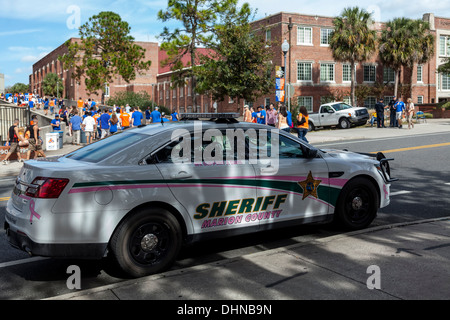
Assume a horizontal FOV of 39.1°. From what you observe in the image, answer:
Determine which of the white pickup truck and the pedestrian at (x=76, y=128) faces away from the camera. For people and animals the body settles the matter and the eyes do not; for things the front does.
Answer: the pedestrian

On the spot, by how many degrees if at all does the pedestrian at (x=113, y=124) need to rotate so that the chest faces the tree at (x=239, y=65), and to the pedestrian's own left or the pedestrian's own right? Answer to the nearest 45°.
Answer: approximately 45° to the pedestrian's own right

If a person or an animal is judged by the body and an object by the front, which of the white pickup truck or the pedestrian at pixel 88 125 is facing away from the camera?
the pedestrian

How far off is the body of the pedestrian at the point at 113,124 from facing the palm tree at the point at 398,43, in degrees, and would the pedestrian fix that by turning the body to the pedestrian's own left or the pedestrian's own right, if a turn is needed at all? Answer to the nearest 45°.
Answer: approximately 45° to the pedestrian's own right

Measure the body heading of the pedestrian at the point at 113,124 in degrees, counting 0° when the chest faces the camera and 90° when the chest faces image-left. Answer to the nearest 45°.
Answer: approximately 180°

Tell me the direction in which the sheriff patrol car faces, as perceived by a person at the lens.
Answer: facing away from the viewer and to the right of the viewer

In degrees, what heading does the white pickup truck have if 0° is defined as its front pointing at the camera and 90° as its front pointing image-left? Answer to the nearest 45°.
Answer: approximately 315°

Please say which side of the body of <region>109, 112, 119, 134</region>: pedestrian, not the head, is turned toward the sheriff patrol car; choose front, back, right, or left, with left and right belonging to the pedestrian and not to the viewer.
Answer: back

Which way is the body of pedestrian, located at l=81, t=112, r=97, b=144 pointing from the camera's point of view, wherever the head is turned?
away from the camera

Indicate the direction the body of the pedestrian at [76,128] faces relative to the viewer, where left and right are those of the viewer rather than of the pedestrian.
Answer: facing away from the viewer

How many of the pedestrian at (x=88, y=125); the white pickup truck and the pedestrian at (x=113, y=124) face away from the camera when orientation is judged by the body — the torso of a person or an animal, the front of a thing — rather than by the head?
2
